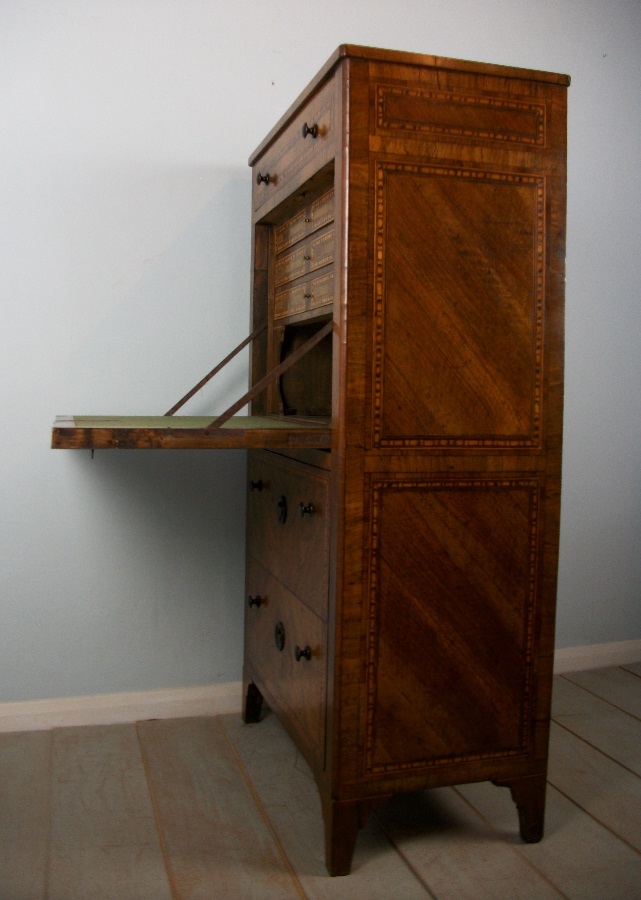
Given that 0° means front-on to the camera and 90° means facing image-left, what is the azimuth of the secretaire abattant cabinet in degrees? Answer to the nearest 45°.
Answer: approximately 90°
